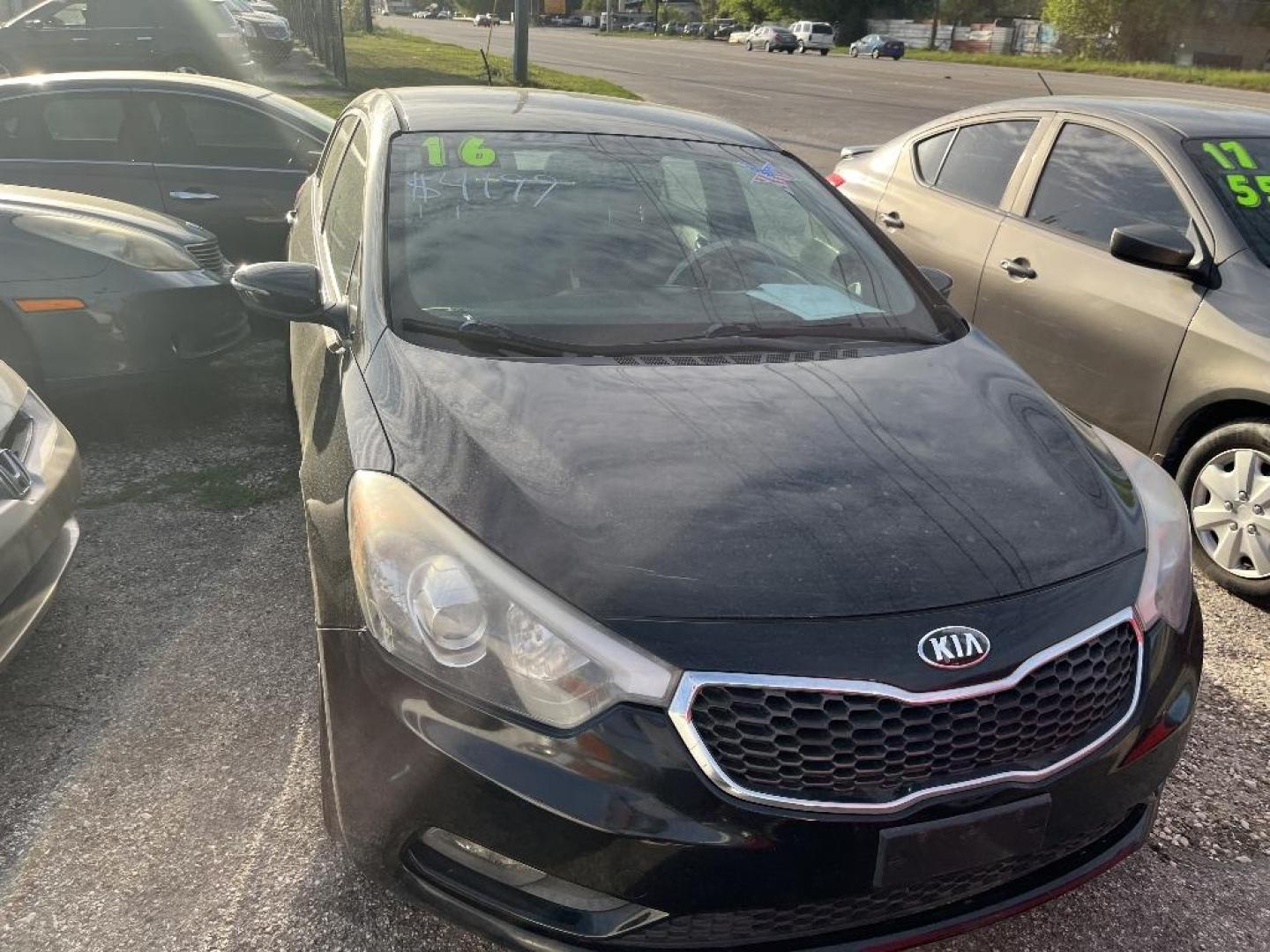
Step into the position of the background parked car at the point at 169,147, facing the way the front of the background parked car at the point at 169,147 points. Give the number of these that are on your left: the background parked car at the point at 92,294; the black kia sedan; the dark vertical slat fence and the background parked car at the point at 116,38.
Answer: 2

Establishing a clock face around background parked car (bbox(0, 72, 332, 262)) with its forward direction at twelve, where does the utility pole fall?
The utility pole is roughly at 10 o'clock from the background parked car.

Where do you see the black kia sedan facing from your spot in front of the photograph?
facing the viewer and to the right of the viewer

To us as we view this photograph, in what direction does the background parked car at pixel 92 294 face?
facing to the right of the viewer

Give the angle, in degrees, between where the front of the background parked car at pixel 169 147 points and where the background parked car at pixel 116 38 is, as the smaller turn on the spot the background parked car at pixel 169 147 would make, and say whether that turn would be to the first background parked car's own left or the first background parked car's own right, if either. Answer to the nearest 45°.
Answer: approximately 90° to the first background parked car's own left

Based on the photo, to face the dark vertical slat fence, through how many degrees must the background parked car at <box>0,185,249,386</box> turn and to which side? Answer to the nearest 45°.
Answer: approximately 90° to its left

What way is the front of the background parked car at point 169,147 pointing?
to the viewer's right

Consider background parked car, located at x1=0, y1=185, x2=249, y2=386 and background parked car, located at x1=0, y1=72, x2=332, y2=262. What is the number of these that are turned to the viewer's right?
2

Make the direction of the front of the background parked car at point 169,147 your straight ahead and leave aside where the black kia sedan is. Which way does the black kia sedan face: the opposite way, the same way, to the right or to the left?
to the right

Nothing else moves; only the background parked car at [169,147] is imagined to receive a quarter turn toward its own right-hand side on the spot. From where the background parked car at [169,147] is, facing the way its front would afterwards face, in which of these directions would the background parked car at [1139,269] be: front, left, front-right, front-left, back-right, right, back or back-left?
front-left

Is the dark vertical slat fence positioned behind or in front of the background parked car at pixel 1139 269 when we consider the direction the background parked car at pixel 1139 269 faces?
behind

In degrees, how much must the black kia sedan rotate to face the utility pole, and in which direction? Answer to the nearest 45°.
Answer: approximately 135° to its left

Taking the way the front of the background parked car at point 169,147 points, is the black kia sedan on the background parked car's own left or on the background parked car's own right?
on the background parked car's own right
